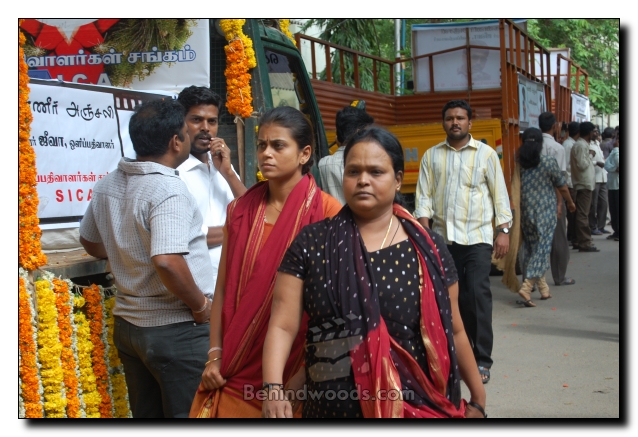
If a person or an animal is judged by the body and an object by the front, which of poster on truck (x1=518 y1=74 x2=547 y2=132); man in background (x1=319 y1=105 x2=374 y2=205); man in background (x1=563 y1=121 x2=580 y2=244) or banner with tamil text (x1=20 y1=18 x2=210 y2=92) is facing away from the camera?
man in background (x1=319 y1=105 x2=374 y2=205)

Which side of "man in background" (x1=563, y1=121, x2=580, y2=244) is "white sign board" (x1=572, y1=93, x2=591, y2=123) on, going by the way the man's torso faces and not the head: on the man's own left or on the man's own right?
on the man's own left

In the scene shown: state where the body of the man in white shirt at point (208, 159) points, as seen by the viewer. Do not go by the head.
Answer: toward the camera

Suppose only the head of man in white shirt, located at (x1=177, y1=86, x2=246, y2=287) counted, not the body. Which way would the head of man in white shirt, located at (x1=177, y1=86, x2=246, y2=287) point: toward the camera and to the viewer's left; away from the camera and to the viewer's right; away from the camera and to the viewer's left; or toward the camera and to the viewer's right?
toward the camera and to the viewer's left

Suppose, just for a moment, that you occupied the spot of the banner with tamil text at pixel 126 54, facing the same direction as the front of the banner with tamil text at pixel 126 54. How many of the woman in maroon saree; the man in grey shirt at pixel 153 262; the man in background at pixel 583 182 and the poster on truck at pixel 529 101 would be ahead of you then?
2

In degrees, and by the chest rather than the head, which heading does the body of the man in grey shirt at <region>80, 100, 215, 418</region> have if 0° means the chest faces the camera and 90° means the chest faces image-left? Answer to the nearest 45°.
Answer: approximately 225°

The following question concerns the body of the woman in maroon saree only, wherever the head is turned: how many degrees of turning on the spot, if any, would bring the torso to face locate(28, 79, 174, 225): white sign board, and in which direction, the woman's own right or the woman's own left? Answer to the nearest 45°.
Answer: approximately 90° to the woman's own right

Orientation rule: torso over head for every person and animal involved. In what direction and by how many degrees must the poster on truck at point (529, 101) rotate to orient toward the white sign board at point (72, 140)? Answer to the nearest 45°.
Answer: approximately 45° to its right

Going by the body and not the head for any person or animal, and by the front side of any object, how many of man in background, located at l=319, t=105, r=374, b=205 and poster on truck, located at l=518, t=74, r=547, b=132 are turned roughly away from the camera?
1

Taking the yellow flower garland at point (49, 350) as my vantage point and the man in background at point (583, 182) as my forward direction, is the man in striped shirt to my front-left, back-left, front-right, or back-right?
front-right

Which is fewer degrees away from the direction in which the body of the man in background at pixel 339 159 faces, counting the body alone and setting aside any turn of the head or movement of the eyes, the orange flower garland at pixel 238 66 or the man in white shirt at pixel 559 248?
the man in white shirt

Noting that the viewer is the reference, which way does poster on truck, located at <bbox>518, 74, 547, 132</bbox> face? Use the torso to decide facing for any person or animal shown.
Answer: facing the viewer and to the right of the viewer

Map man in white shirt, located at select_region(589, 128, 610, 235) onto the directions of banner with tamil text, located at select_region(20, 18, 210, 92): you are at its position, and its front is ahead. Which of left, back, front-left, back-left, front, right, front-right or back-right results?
back-left

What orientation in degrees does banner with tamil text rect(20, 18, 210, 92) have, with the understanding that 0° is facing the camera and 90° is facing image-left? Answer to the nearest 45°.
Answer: approximately 0°
